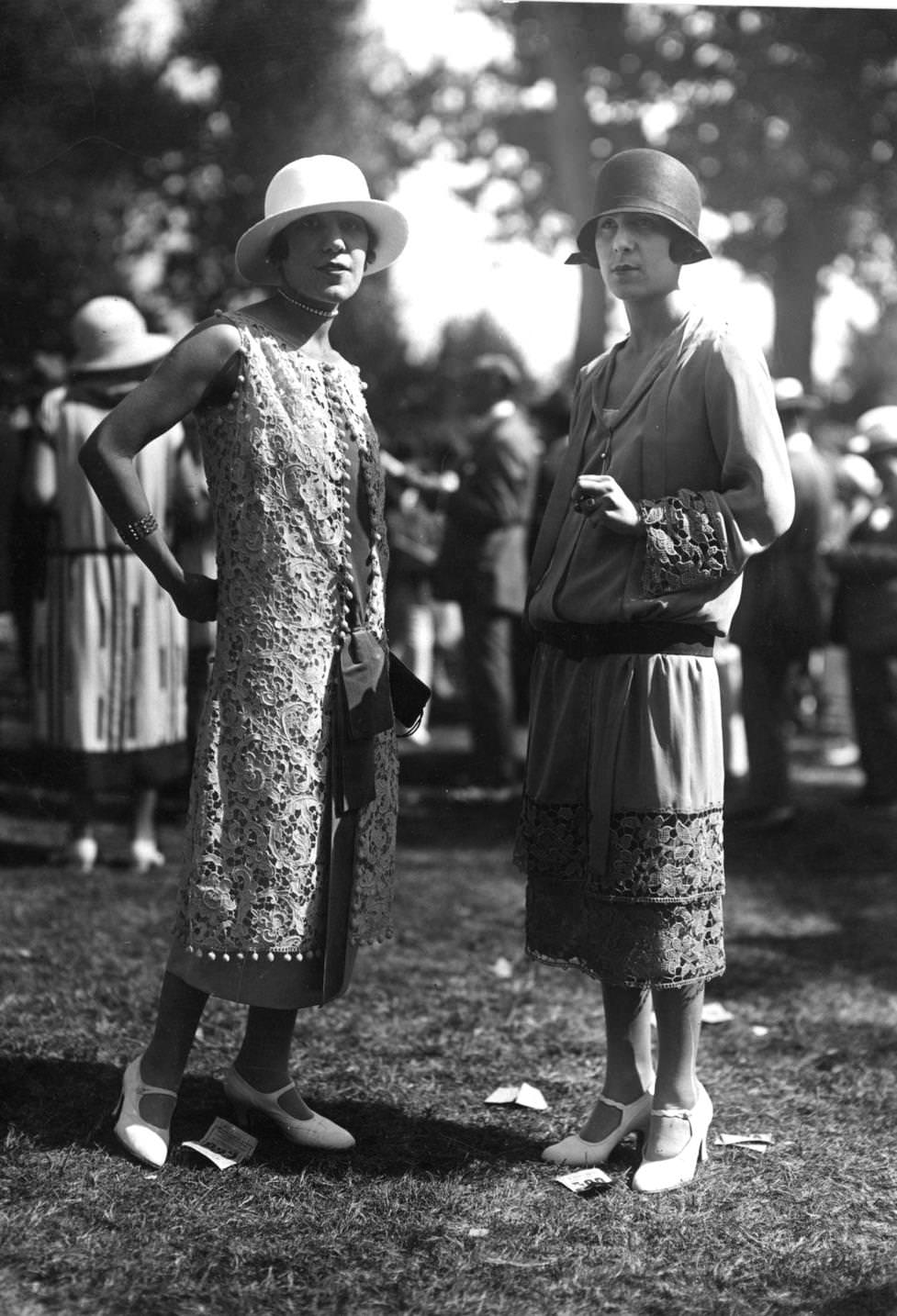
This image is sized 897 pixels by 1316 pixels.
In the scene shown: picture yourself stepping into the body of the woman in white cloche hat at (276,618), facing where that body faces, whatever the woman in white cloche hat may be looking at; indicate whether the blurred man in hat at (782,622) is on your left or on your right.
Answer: on your left

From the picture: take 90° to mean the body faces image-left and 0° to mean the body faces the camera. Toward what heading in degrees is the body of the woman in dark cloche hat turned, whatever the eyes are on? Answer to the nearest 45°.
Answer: approximately 45°

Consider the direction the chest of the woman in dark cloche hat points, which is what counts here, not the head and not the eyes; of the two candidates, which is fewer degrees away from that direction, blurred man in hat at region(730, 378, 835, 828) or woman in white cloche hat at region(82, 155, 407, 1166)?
the woman in white cloche hat

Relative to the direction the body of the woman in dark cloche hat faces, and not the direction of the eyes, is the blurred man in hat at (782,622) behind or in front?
behind

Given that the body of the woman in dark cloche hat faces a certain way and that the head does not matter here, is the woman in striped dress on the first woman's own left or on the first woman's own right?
on the first woman's own right

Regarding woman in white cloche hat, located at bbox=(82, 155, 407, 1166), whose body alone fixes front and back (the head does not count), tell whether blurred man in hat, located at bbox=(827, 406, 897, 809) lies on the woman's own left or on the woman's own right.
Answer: on the woman's own left

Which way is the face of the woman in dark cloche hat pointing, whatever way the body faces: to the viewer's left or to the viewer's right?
to the viewer's left
